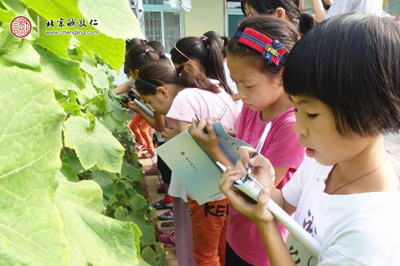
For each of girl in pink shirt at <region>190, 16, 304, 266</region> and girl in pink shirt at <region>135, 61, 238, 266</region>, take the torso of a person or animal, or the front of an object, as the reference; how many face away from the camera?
0

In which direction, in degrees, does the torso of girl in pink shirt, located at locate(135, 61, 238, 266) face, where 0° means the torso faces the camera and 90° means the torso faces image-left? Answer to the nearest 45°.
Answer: approximately 90°

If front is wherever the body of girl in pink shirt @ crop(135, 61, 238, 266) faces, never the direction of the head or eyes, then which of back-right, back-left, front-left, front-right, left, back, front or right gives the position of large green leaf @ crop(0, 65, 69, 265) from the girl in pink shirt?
left

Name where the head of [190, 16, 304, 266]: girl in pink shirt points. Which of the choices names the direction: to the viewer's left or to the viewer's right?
to the viewer's left

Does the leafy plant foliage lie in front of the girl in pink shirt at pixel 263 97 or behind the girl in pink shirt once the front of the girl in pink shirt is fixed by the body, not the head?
in front

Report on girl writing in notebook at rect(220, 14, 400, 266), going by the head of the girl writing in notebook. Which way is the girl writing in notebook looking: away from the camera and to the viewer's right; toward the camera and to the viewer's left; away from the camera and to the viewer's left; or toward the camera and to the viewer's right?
toward the camera and to the viewer's left

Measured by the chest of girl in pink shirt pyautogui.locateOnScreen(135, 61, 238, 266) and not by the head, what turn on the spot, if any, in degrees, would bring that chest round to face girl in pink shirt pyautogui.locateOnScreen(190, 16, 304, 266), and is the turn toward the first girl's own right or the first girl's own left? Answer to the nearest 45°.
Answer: approximately 90° to the first girl's own left

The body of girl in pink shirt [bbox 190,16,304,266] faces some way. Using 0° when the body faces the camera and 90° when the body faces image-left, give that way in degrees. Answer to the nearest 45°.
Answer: approximately 45°

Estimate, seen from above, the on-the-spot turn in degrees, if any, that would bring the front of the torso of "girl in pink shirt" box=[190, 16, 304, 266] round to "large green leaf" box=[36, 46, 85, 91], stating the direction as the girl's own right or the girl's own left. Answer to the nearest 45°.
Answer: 0° — they already face it
